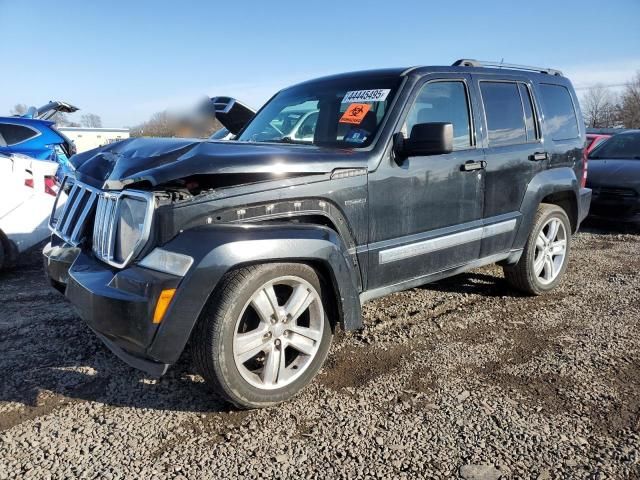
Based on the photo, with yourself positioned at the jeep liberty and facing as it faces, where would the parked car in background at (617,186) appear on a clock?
The parked car in background is roughly at 6 o'clock from the jeep liberty.

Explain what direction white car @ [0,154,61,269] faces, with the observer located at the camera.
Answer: facing away from the viewer and to the left of the viewer

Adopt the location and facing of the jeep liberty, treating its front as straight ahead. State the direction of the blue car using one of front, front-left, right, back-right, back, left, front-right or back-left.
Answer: right

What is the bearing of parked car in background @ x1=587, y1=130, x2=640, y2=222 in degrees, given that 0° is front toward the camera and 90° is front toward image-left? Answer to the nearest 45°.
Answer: approximately 45°

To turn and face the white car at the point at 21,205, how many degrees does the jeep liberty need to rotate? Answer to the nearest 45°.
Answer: approximately 90° to its right

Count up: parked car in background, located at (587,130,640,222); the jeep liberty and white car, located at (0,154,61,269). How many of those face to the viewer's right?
0

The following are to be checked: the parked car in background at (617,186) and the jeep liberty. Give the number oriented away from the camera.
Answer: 0

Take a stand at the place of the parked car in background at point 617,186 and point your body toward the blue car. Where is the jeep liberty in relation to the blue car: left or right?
left

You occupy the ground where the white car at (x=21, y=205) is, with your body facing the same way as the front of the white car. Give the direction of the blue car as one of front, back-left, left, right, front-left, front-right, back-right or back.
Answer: front-right

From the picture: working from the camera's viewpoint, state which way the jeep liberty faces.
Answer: facing the viewer and to the left of the viewer

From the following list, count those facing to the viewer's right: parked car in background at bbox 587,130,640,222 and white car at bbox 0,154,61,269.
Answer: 0
